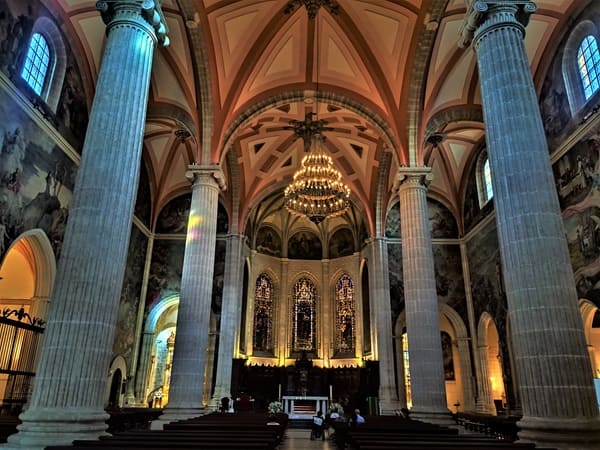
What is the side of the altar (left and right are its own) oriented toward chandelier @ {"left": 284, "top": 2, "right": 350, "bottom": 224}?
front

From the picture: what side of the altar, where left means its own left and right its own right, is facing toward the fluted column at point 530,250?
front

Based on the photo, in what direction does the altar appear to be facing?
toward the camera

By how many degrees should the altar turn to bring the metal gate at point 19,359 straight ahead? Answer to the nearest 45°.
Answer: approximately 45° to its right

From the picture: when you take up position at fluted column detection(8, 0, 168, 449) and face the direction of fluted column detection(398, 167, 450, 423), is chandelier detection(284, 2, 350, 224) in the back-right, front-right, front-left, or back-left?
front-left

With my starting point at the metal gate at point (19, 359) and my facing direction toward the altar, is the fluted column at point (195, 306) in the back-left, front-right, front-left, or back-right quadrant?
front-right

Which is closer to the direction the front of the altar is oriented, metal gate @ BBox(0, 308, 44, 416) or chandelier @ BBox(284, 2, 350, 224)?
the chandelier

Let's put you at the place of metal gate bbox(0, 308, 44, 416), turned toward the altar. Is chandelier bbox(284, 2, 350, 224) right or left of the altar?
right

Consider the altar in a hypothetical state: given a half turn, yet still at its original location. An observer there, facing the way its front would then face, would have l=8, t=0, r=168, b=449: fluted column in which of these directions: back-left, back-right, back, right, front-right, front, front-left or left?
back

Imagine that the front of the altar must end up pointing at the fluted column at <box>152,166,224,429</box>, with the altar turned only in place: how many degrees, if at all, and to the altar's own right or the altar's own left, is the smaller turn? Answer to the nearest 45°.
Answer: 0° — it already faces it
